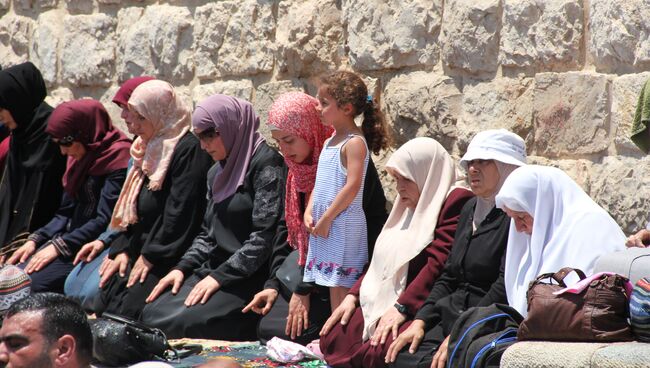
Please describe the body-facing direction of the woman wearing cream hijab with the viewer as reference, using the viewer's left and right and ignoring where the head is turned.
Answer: facing the viewer and to the left of the viewer

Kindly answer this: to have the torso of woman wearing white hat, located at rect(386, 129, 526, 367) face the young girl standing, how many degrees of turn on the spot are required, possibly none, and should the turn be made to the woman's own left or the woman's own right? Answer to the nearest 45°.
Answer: approximately 90° to the woman's own right

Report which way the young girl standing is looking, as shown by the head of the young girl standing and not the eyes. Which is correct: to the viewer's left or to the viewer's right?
to the viewer's left

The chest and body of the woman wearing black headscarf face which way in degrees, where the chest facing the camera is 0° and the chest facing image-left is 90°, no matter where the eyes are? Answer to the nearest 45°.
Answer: approximately 90°

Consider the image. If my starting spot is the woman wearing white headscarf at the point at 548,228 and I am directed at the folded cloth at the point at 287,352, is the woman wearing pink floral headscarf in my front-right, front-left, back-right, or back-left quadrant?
front-right

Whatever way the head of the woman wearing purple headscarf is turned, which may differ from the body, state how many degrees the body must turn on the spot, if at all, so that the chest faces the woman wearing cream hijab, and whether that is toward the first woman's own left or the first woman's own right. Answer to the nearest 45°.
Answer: approximately 90° to the first woman's own left

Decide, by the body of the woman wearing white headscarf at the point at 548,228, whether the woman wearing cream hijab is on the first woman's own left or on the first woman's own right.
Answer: on the first woman's own right

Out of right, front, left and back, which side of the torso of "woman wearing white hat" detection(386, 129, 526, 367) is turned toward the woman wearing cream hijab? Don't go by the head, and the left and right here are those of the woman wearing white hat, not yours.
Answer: right

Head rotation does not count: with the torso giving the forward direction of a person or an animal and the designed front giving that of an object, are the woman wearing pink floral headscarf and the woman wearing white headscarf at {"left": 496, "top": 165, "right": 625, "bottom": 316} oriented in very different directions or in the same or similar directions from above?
same or similar directions

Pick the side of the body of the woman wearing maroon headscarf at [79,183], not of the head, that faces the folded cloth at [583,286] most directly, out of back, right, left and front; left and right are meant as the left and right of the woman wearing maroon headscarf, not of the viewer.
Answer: left

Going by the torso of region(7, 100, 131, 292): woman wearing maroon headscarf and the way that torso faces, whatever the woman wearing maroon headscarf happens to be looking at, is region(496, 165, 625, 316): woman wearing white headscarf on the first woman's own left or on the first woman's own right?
on the first woman's own left

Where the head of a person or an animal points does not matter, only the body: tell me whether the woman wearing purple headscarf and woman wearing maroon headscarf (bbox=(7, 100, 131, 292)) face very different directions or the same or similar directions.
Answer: same or similar directions

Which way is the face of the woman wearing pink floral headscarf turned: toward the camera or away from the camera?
toward the camera
